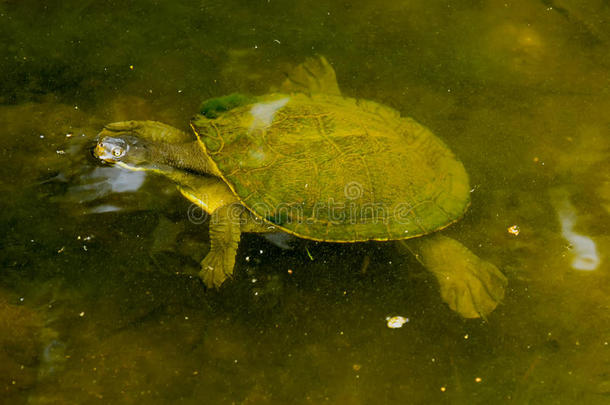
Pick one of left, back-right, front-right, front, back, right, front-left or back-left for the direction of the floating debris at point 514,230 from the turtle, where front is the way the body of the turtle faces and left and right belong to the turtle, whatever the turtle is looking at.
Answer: back

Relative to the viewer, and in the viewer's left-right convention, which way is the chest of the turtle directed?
facing to the left of the viewer
